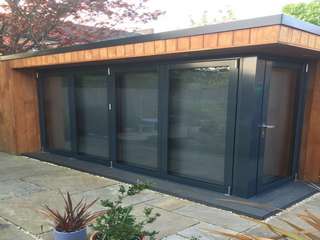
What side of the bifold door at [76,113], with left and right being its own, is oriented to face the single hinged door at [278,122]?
left

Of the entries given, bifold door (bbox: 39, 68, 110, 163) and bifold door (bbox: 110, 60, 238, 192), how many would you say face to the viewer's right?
0

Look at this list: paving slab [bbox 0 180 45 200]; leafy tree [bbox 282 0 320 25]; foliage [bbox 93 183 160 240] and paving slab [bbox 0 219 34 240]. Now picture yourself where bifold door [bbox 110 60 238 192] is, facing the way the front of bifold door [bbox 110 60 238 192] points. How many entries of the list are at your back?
1

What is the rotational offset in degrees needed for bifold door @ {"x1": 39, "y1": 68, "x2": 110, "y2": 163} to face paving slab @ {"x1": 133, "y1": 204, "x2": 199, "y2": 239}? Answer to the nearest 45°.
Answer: approximately 45° to its left

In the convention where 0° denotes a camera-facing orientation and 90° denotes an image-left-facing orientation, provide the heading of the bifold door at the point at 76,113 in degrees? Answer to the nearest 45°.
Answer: approximately 45°

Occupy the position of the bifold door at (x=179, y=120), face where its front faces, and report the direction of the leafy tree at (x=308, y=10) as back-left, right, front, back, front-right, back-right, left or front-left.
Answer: back

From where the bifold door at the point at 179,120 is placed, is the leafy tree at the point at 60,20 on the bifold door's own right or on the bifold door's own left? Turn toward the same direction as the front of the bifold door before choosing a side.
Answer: on the bifold door's own right

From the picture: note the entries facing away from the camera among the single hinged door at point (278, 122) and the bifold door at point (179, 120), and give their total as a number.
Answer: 0

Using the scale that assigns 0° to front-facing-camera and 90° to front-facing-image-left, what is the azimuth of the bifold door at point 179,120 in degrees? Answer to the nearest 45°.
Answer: approximately 45°

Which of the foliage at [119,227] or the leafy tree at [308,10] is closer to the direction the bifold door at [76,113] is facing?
the foliage

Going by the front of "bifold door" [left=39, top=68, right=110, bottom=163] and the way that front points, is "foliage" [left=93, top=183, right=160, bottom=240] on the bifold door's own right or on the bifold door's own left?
on the bifold door's own left
